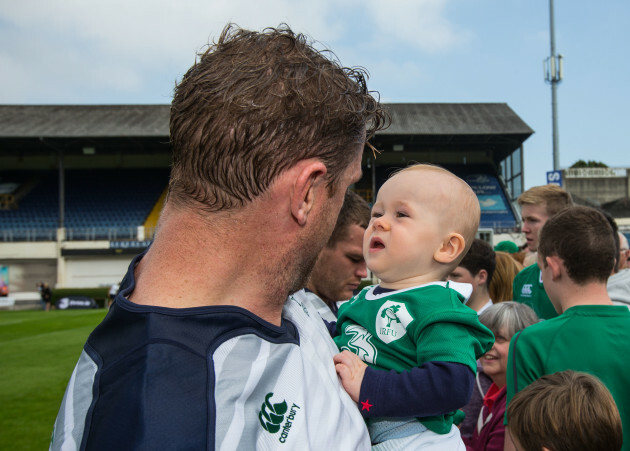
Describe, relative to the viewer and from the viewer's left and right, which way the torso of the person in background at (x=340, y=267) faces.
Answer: facing to the right of the viewer

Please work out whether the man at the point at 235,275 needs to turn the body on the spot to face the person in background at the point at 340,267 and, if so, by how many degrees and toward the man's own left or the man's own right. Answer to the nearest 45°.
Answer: approximately 45° to the man's own left

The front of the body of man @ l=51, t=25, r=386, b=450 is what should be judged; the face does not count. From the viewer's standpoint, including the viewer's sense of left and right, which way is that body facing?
facing away from the viewer and to the right of the viewer

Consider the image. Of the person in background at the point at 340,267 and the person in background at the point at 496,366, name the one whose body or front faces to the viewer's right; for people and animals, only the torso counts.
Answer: the person in background at the point at 340,267

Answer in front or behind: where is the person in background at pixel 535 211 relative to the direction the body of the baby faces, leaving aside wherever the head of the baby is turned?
behind

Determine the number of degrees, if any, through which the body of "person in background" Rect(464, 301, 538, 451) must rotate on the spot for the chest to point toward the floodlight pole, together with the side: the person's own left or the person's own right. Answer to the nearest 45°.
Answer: approximately 135° to the person's own right

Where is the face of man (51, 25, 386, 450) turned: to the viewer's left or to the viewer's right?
to the viewer's right

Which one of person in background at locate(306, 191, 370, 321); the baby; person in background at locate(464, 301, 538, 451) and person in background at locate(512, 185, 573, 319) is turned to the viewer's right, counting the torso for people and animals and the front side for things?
person in background at locate(306, 191, 370, 321)
